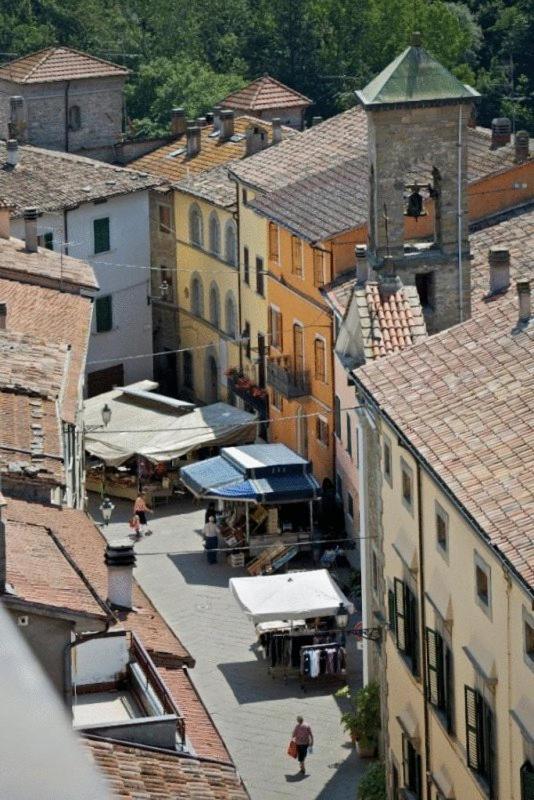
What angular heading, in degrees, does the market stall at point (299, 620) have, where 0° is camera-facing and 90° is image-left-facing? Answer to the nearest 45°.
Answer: approximately 0°

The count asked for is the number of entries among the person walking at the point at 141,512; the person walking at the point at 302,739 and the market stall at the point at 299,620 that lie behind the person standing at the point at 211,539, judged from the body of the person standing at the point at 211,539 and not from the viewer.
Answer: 2

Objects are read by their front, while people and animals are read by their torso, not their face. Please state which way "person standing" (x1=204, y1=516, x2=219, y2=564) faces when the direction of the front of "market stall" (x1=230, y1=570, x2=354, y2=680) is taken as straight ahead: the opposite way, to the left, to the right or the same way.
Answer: the opposite way

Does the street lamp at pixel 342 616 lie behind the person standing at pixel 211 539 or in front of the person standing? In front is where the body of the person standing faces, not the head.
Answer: behind

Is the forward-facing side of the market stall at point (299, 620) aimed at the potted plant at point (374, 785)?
yes

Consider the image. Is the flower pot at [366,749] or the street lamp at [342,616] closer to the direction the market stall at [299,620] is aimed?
the flower pot

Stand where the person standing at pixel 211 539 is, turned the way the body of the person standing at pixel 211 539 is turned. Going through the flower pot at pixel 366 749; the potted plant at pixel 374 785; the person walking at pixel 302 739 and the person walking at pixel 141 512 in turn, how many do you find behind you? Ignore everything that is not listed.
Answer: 3

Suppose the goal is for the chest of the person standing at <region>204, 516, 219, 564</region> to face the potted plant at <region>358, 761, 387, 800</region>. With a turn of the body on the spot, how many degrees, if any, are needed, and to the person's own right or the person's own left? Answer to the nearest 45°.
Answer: approximately 180°

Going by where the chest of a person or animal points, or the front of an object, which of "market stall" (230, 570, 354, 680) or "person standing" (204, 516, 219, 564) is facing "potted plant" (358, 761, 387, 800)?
the market stall

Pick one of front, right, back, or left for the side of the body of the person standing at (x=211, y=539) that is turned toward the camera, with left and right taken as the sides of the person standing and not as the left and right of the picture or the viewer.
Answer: back

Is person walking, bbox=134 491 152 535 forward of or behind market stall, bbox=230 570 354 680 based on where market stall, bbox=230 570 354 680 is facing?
behind
